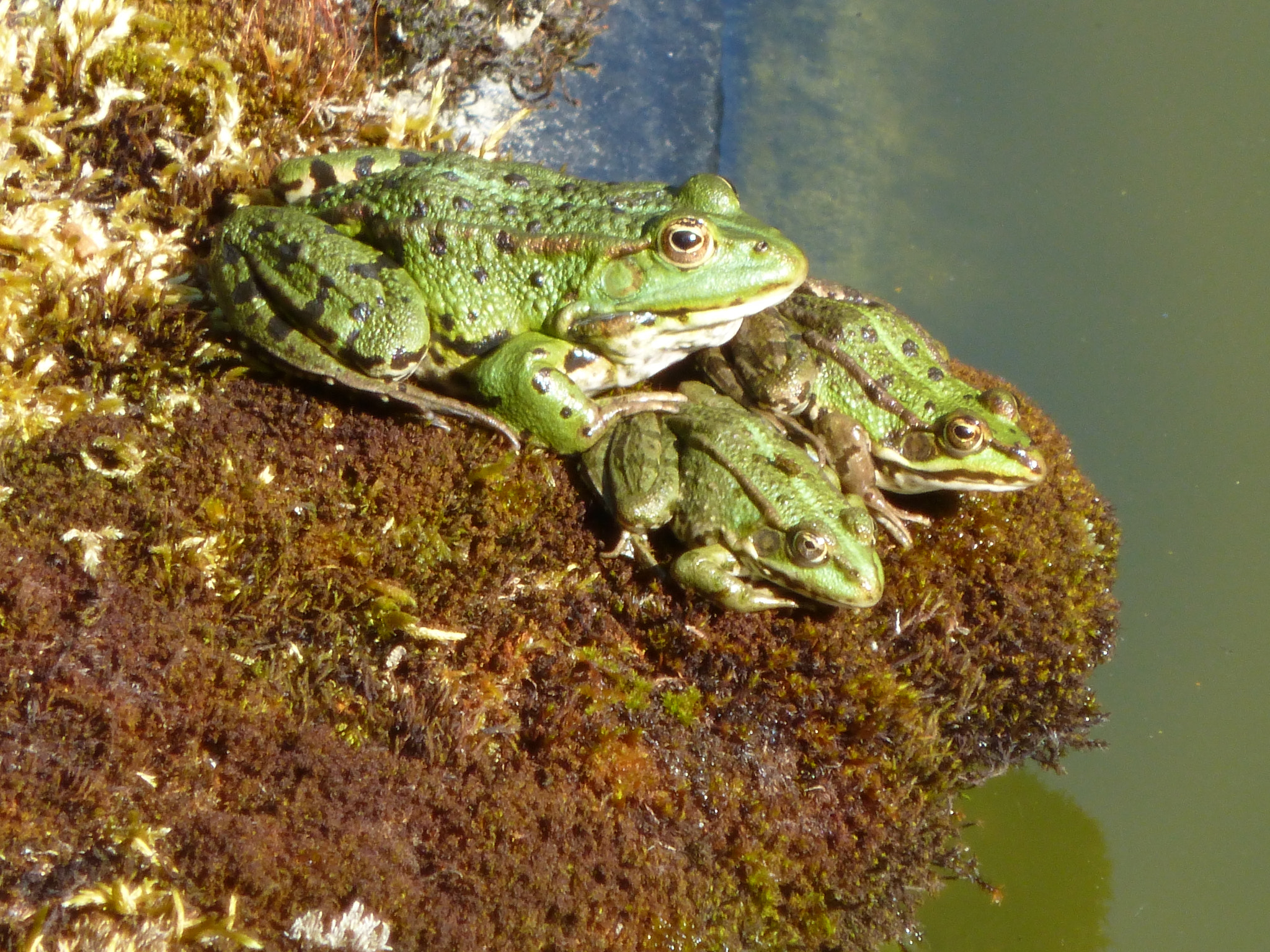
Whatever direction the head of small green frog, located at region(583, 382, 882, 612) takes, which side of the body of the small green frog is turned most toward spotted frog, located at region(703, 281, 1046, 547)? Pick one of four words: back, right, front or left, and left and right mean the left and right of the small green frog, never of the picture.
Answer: left

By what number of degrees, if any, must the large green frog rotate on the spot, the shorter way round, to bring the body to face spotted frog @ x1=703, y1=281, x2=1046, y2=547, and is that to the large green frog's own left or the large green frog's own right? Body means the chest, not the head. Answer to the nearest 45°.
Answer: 0° — it already faces it

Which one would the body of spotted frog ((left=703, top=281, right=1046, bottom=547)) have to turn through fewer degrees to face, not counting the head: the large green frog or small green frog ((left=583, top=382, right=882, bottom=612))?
the small green frog

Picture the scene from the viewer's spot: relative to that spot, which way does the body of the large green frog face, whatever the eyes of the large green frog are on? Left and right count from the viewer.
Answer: facing to the right of the viewer

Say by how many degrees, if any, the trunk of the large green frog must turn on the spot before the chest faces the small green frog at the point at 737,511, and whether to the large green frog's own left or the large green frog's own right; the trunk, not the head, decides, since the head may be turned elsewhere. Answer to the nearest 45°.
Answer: approximately 45° to the large green frog's own right
